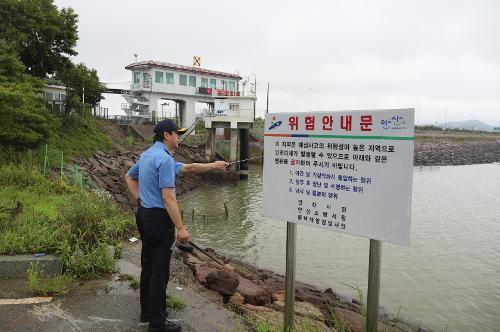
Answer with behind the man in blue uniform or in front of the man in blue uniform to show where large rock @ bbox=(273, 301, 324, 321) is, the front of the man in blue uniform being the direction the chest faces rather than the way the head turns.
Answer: in front

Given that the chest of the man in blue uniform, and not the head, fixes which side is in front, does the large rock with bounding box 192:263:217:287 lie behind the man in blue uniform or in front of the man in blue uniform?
in front

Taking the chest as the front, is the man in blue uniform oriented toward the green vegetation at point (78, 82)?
no

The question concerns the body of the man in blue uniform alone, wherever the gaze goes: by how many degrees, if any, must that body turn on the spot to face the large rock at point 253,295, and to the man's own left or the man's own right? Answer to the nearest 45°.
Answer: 0° — they already face it

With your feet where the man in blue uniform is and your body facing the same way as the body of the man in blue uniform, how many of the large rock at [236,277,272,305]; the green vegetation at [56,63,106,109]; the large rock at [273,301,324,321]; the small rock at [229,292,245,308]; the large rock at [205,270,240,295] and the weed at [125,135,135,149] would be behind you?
0

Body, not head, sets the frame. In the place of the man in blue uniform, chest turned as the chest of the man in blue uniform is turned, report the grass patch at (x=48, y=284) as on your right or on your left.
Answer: on your left

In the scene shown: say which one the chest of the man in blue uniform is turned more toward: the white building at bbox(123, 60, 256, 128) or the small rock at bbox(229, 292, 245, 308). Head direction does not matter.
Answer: the small rock

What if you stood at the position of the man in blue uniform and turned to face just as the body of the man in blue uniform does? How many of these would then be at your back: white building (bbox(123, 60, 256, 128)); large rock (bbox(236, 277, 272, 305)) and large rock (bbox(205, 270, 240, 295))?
0

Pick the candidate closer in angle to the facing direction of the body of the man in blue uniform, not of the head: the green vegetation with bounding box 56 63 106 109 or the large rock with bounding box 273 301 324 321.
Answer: the large rock

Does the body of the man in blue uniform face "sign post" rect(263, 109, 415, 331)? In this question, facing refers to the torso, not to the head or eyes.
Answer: no

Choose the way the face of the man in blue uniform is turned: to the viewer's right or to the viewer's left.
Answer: to the viewer's right

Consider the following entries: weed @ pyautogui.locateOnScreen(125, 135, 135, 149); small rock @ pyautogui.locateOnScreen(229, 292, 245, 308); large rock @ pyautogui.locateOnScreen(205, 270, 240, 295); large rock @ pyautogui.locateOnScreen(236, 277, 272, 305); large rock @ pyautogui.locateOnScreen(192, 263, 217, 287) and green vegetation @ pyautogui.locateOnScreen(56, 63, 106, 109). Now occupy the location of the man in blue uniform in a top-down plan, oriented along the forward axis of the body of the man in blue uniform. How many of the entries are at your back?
0

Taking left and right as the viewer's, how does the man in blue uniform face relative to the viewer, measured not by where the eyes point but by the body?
facing away from the viewer and to the right of the viewer

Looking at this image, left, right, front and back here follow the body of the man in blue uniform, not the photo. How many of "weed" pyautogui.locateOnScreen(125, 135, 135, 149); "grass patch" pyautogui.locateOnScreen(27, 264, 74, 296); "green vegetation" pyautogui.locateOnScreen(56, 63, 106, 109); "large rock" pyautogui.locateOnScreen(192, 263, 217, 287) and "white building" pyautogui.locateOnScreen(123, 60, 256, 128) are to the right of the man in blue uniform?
0

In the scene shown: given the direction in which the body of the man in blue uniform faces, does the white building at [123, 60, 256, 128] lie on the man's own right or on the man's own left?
on the man's own left
